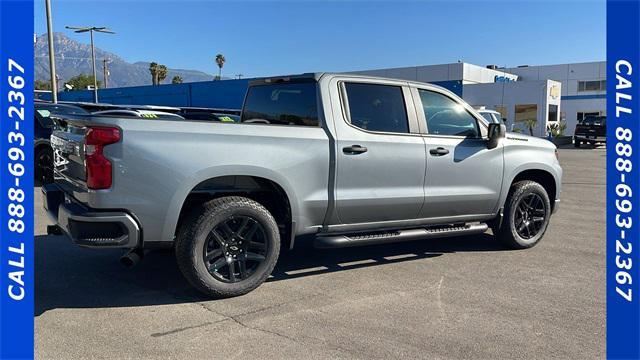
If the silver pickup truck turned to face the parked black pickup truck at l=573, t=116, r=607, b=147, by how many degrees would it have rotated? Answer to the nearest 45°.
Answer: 0° — it already faces it

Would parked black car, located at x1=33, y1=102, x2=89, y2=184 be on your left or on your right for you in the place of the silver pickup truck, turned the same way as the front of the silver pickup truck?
on your left

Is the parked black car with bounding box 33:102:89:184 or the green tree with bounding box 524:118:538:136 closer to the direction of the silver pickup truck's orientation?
the green tree

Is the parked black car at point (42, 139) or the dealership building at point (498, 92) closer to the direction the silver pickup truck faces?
the dealership building

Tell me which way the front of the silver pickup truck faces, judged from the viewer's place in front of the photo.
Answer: facing away from the viewer and to the right of the viewer
